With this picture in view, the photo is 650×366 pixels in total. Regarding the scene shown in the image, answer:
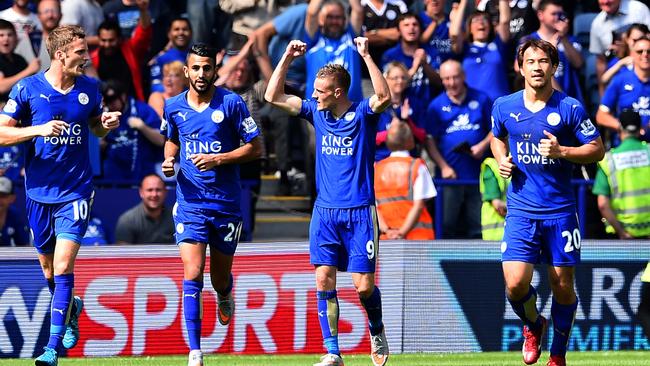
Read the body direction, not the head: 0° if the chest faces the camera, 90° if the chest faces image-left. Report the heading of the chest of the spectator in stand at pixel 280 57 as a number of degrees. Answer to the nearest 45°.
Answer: approximately 45°

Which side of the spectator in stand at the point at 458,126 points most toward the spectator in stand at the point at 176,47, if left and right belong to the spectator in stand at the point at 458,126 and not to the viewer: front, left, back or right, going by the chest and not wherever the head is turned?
right

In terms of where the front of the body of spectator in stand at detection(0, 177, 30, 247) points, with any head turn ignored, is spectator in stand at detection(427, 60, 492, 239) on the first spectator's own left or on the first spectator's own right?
on the first spectator's own left

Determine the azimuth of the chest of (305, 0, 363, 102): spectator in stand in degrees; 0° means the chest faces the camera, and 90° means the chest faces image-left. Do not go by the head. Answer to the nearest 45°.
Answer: approximately 0°

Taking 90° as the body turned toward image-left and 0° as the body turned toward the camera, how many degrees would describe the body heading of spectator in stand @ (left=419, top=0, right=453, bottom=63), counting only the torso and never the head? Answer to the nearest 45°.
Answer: approximately 0°

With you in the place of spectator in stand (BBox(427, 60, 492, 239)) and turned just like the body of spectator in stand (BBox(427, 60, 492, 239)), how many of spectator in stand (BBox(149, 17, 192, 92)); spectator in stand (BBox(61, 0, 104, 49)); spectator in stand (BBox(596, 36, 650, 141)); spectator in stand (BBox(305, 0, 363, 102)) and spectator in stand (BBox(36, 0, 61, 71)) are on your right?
4
